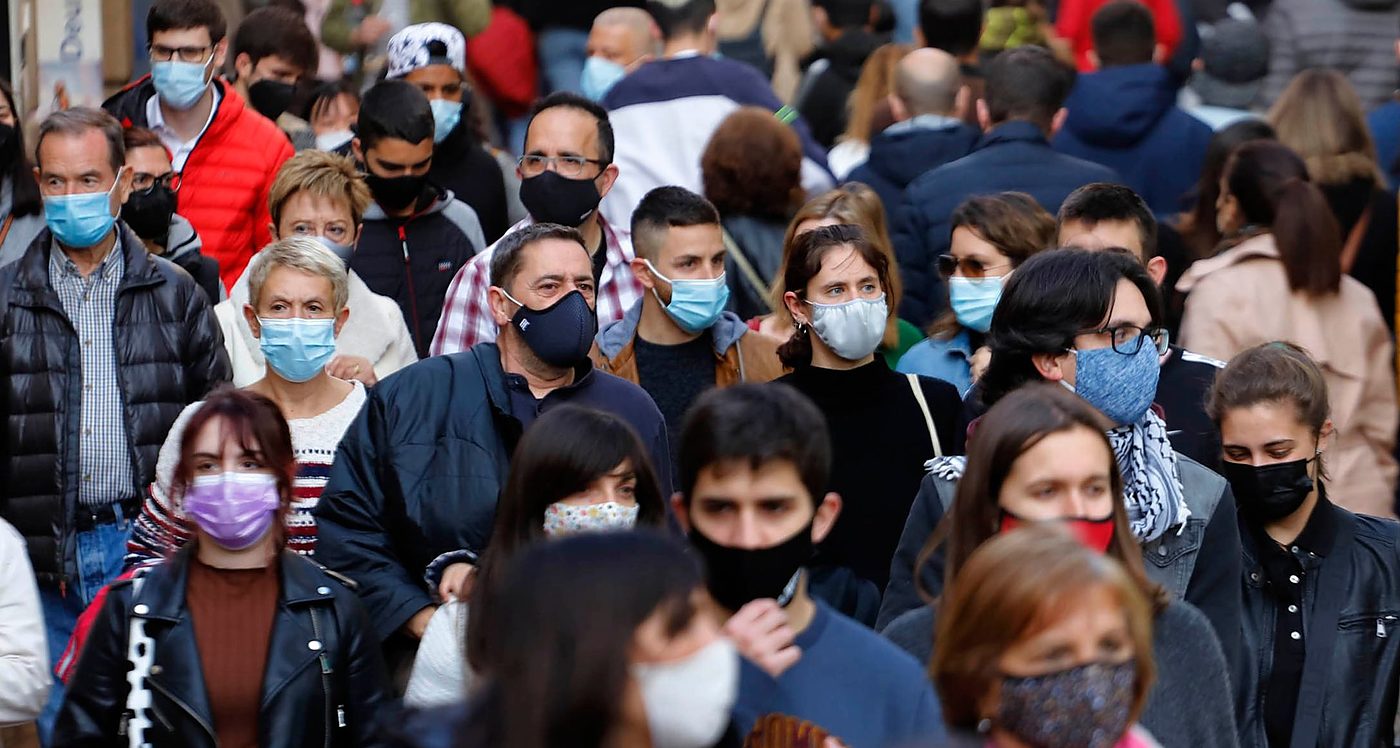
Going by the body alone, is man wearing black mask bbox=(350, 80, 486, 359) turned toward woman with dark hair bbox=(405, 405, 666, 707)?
yes

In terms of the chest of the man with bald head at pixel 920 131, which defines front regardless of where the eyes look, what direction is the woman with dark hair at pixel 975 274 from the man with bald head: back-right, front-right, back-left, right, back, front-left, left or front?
back

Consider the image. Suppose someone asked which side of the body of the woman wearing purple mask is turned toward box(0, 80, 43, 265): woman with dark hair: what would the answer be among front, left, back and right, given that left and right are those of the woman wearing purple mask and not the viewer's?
back

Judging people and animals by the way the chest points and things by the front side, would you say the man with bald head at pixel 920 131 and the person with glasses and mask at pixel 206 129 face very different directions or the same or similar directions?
very different directions

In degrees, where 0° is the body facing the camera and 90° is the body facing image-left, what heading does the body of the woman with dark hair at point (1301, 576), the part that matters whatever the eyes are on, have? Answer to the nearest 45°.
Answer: approximately 45°

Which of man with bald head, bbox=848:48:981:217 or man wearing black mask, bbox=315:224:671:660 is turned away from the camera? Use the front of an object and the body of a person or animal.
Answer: the man with bald head

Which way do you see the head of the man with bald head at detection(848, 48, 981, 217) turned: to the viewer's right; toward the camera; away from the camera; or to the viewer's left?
away from the camera

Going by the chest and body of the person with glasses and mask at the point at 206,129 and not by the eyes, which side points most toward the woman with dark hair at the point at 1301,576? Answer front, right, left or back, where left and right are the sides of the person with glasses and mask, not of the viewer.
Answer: left

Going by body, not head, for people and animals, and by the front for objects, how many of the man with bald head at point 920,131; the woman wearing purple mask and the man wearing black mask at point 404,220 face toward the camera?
2
